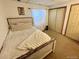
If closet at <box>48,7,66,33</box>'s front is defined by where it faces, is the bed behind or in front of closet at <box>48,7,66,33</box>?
in front

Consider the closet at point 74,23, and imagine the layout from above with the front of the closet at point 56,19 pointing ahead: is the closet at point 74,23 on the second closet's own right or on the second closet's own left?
on the second closet's own left

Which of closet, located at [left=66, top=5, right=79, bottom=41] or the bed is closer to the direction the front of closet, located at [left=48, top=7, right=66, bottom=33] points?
the bed

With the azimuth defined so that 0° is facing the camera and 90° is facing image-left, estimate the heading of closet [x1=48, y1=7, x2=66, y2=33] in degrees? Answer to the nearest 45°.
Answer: approximately 45°
